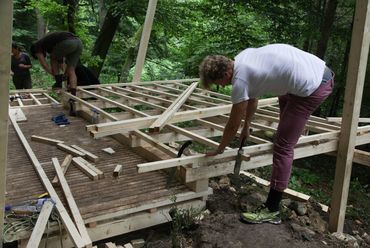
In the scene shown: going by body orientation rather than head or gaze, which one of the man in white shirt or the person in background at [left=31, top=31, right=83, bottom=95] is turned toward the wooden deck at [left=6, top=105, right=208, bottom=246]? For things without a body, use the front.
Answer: the man in white shirt

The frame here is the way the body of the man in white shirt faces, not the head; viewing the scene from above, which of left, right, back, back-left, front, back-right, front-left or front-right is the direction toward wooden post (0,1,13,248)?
front-left

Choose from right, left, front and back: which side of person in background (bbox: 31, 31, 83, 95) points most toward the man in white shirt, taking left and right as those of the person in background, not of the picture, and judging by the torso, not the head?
left

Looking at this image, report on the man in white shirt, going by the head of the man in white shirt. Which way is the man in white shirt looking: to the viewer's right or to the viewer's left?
to the viewer's left

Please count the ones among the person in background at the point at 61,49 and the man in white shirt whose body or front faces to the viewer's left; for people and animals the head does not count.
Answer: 2

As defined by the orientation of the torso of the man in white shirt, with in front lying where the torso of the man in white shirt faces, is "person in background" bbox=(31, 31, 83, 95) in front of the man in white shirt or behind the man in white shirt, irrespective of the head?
in front

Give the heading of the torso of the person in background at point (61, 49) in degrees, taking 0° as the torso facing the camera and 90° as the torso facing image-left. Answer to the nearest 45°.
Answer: approximately 90°

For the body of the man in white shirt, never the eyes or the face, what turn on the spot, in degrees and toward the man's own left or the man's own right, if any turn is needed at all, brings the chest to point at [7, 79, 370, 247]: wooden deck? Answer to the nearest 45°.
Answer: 0° — they already face it

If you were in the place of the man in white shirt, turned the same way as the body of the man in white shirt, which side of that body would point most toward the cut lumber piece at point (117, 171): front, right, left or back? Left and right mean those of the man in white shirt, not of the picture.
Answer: front

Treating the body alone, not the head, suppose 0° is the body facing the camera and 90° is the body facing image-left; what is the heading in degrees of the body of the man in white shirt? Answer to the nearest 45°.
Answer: approximately 90°
